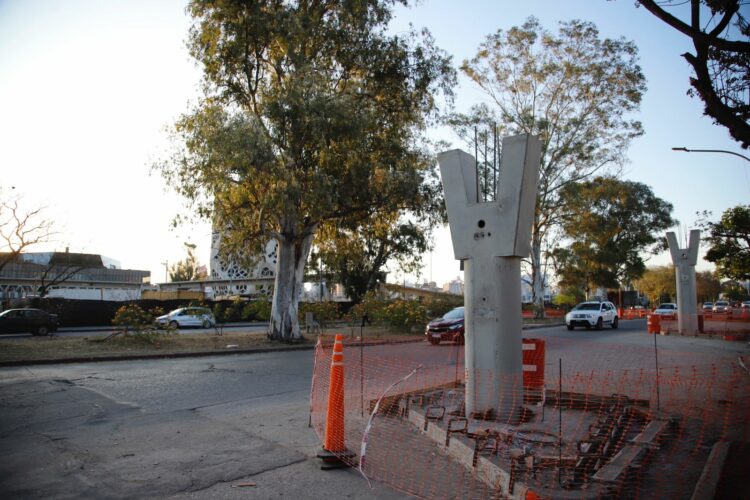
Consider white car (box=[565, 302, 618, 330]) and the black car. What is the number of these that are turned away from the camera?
0

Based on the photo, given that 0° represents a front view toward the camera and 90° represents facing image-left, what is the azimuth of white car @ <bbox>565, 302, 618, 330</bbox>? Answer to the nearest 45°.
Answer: approximately 45°

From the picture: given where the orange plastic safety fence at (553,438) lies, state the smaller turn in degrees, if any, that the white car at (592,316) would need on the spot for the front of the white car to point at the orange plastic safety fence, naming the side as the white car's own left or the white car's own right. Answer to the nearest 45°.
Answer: approximately 45° to the white car's own left

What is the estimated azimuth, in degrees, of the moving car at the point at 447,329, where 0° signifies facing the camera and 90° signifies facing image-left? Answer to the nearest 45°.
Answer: approximately 45°

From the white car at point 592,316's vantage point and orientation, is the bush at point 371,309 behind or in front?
in front

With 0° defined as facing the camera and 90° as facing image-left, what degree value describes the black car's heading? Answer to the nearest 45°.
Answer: approximately 90°

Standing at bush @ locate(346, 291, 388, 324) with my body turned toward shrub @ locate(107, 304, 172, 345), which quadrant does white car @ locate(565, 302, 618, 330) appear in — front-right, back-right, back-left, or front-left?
back-left

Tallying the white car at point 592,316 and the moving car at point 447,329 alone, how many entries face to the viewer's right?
0
